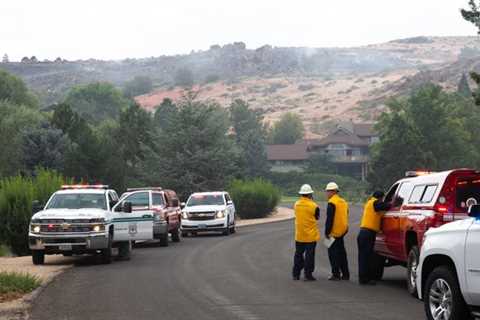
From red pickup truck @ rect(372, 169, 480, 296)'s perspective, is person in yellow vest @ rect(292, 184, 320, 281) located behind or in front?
in front

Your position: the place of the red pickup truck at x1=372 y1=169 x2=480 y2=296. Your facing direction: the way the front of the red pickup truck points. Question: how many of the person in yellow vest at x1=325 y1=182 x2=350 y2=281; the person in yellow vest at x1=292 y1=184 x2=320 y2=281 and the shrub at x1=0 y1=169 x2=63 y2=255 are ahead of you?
3

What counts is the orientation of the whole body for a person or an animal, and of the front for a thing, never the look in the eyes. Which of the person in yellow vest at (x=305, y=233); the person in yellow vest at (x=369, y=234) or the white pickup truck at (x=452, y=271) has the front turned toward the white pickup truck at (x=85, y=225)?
the white pickup truck at (x=452, y=271)

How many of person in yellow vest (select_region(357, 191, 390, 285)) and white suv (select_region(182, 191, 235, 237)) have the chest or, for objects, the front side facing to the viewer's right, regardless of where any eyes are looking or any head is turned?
1

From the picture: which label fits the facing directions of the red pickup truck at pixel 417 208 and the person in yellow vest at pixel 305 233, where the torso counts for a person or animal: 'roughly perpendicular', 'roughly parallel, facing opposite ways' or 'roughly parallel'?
roughly parallel

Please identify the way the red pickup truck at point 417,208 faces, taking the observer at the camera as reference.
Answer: facing away from the viewer and to the left of the viewer

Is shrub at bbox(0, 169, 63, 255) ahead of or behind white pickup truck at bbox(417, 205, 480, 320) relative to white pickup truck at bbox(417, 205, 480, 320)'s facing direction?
ahead

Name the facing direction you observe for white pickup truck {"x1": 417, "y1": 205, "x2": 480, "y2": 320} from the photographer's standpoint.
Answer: facing away from the viewer and to the left of the viewer

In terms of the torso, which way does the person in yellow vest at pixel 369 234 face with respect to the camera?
to the viewer's right

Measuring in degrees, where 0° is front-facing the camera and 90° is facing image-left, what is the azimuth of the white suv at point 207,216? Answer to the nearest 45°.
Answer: approximately 0°

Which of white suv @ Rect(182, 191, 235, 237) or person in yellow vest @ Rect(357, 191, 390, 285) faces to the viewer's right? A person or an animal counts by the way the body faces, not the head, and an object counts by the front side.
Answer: the person in yellow vest
